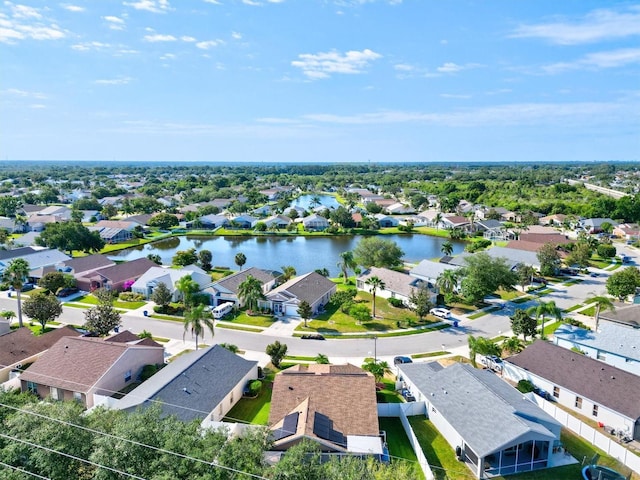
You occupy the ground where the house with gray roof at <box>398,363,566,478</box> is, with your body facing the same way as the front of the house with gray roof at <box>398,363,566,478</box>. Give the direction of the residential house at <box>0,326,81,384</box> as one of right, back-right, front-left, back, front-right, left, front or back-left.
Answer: front-left

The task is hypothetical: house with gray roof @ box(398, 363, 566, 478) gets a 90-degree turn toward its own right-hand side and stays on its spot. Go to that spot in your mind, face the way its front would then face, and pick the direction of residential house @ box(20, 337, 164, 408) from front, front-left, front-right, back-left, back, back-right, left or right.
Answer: back-left

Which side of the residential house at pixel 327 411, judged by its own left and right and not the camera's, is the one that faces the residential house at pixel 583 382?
right

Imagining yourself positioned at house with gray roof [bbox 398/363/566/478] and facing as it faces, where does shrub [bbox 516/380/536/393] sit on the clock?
The shrub is roughly at 2 o'clock from the house with gray roof.

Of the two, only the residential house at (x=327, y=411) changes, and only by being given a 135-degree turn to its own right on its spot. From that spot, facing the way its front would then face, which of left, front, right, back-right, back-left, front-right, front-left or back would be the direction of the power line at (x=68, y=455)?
right

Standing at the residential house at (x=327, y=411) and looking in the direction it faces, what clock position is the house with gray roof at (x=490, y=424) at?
The house with gray roof is roughly at 3 o'clock from the residential house.

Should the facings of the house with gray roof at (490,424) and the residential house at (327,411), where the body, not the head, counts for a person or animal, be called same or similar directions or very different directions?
same or similar directions

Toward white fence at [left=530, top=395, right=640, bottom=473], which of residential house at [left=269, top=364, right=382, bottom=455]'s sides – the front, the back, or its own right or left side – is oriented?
right

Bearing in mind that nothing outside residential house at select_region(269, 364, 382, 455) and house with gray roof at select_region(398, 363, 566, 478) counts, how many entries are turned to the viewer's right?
0

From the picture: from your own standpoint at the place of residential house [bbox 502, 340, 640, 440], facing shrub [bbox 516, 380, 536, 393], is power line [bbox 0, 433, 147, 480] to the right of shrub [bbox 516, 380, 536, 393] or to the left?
left

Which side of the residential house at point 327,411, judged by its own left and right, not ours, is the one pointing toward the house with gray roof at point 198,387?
left

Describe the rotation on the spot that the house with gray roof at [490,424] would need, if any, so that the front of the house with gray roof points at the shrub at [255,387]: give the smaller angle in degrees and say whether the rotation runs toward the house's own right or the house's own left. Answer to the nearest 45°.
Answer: approximately 45° to the house's own left

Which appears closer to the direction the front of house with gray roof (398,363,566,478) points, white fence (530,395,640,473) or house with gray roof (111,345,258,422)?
the house with gray roof

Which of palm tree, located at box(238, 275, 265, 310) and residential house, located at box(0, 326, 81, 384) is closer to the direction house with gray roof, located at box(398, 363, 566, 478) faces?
the palm tree

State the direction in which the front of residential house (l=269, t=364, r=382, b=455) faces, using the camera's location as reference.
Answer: facing away from the viewer

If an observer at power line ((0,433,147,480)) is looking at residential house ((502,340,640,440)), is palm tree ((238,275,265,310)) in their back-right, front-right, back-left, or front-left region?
front-left

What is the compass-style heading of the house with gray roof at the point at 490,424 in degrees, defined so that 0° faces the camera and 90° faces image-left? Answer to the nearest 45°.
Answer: approximately 135°

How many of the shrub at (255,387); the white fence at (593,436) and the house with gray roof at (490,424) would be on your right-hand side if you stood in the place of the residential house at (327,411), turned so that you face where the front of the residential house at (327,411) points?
2
